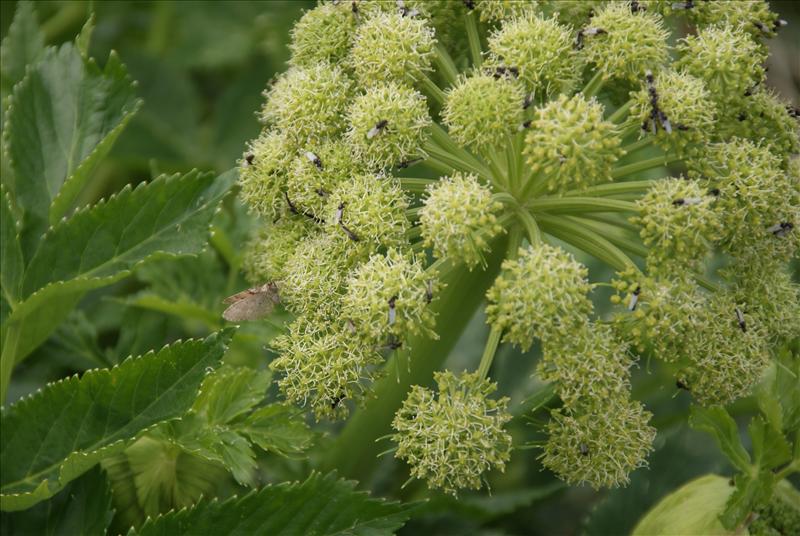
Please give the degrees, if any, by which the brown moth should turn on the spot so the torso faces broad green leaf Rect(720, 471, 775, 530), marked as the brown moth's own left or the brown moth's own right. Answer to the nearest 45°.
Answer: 0° — it already faces it

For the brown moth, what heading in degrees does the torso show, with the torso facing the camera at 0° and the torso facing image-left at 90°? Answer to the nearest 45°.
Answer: approximately 270°
